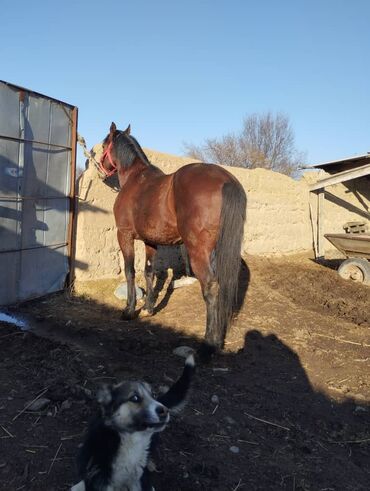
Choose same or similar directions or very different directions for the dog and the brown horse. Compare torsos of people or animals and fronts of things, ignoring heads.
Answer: very different directions

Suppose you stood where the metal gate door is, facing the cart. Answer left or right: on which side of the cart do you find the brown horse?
right

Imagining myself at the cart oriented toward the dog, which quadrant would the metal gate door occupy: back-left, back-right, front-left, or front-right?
front-right

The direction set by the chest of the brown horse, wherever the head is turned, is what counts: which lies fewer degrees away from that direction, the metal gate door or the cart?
the metal gate door

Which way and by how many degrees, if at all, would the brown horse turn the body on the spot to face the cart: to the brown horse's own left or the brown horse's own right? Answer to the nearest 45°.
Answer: approximately 90° to the brown horse's own right

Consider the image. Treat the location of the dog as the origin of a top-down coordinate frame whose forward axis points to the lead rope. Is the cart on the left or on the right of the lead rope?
right

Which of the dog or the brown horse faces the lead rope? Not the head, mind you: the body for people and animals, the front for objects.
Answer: the brown horse

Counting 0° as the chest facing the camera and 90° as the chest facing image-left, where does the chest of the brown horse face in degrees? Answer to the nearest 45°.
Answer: approximately 135°

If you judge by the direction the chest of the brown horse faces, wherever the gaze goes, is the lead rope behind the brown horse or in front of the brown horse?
in front

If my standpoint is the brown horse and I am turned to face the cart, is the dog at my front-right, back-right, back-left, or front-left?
back-right

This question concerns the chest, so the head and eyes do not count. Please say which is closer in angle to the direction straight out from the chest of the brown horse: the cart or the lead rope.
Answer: the lead rope
